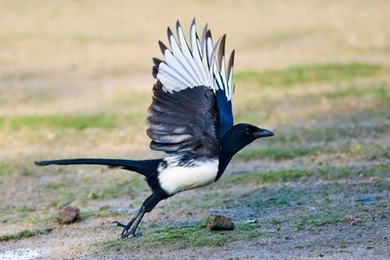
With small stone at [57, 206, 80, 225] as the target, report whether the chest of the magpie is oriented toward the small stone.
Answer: no

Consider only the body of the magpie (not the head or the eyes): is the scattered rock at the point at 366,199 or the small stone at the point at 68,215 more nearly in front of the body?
the scattered rock

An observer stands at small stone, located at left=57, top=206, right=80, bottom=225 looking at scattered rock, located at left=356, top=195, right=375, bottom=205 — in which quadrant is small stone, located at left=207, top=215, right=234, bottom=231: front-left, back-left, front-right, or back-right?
front-right

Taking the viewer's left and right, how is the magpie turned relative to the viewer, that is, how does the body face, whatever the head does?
facing to the right of the viewer

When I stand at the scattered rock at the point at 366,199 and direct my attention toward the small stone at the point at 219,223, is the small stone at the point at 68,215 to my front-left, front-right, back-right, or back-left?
front-right

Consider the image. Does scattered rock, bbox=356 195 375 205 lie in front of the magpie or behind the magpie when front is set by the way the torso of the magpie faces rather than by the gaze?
in front
